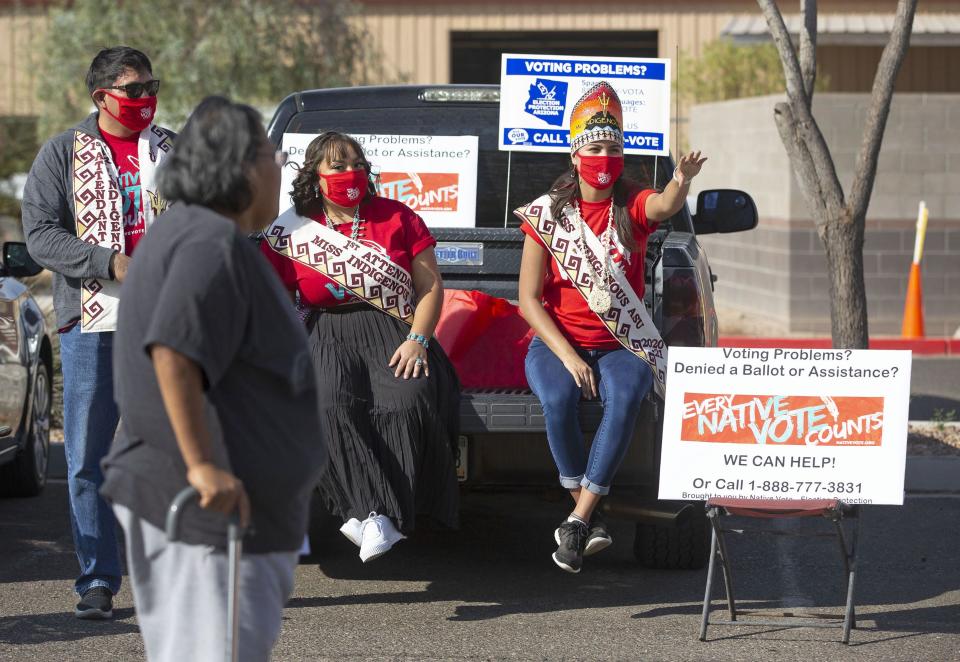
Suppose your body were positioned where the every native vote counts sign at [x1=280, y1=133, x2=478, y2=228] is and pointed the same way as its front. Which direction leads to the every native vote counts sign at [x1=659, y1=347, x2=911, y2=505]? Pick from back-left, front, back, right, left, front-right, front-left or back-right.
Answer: front-left

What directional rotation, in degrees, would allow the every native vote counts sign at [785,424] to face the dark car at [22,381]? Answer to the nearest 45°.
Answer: approximately 90° to its right

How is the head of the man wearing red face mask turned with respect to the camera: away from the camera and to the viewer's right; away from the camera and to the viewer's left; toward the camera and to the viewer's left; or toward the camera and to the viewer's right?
toward the camera and to the viewer's right

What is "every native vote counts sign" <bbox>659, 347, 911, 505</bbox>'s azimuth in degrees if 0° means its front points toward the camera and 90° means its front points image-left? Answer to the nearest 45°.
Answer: approximately 0°

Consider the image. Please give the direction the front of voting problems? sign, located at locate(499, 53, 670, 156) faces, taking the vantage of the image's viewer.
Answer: facing the viewer

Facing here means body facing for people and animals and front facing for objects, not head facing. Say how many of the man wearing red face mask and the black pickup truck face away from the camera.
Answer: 1

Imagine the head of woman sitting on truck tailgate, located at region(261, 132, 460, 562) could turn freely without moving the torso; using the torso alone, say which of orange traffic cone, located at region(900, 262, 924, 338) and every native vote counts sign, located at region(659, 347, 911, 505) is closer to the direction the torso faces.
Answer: the every native vote counts sign

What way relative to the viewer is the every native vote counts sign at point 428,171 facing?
toward the camera

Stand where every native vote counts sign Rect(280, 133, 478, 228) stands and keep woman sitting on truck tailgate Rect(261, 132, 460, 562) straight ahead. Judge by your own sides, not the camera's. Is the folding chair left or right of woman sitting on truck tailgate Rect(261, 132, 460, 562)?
left

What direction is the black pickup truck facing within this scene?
away from the camera

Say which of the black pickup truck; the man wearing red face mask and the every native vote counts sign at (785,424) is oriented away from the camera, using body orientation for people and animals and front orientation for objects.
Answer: the black pickup truck

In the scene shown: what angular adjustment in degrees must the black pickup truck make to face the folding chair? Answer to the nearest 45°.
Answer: approximately 135° to its right
